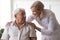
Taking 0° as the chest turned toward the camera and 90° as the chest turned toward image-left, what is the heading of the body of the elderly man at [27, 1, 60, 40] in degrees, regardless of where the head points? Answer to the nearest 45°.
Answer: approximately 45°

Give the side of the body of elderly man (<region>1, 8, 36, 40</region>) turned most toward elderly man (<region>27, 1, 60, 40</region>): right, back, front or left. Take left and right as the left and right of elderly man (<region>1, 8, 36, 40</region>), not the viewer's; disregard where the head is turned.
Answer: left

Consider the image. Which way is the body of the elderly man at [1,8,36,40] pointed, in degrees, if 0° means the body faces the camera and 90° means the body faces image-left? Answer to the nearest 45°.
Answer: approximately 0°
